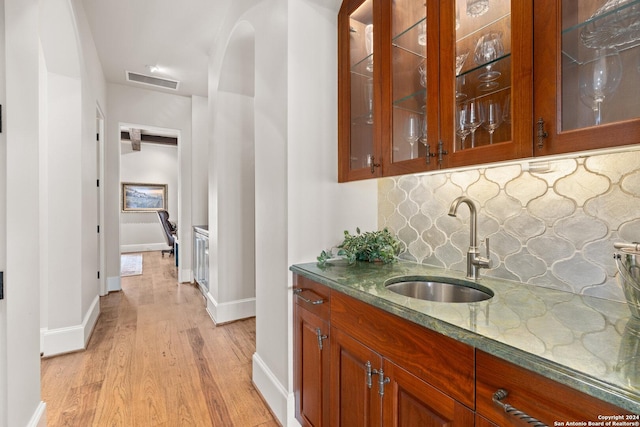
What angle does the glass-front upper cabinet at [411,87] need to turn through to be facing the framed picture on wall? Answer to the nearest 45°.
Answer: approximately 90° to its right

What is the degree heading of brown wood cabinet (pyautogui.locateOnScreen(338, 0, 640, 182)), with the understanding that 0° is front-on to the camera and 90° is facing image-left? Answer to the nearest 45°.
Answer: approximately 45°

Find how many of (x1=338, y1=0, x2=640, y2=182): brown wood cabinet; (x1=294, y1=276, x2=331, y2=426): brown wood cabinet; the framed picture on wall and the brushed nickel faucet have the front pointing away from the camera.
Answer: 0

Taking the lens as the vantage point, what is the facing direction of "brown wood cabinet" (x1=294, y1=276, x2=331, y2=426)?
facing the viewer and to the left of the viewer

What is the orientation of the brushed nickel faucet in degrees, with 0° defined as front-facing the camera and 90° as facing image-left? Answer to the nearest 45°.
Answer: approximately 45°

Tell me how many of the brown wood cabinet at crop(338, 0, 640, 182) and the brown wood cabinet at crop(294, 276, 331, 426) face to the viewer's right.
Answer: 0

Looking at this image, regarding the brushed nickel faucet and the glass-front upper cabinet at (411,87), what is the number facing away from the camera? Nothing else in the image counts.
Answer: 0

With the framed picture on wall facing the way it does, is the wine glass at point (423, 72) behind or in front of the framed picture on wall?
in front

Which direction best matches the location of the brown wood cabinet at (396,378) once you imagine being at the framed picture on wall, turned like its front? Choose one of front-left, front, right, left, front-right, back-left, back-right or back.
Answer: front

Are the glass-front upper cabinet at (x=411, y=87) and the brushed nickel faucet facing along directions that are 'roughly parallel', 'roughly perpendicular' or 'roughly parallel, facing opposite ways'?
roughly parallel

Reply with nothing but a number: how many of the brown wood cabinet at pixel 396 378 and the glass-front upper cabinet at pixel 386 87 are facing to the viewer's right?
0

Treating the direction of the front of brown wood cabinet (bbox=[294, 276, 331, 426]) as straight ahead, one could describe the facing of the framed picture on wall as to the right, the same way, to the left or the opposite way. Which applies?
to the left

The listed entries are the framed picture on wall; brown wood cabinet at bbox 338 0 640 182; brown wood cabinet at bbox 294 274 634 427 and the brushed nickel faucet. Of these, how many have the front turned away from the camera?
0

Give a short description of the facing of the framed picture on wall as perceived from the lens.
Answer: facing the viewer

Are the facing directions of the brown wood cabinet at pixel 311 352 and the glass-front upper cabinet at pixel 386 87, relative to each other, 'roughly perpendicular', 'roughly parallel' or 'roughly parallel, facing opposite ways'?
roughly parallel
